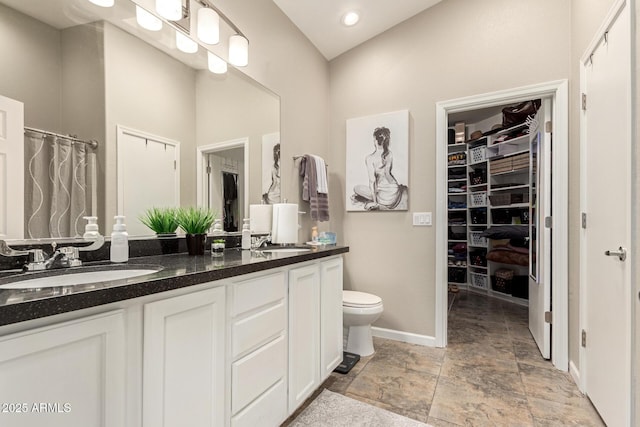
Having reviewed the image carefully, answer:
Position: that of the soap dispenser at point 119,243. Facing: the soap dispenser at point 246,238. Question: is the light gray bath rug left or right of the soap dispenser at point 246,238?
right

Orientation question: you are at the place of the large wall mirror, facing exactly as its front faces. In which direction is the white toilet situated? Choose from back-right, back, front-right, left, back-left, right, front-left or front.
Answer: front-left

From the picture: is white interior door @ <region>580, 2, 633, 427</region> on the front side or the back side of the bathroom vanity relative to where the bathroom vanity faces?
on the front side

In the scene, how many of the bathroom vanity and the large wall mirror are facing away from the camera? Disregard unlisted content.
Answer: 0

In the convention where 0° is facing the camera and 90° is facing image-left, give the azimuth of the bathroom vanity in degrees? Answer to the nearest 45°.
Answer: approximately 315°

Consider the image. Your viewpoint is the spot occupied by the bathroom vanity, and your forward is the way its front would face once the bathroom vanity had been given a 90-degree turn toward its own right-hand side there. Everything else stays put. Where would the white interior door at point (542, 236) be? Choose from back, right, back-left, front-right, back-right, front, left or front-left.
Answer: back-left
